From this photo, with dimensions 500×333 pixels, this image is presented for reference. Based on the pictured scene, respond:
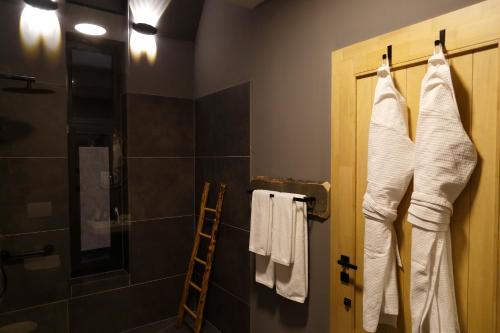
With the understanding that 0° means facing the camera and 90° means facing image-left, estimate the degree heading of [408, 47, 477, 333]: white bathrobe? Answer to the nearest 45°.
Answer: approximately 45°

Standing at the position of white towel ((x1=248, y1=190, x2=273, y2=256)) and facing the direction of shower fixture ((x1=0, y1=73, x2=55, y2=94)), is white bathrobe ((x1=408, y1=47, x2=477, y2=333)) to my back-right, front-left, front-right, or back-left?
back-left

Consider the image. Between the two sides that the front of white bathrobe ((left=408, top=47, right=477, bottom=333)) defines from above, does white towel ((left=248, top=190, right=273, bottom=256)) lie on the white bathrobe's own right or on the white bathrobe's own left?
on the white bathrobe's own right

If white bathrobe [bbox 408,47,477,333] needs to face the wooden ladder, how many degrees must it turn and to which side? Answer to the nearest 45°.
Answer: approximately 90° to its right

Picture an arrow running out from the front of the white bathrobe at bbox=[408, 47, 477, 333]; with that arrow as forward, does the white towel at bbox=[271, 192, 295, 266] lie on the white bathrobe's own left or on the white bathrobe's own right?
on the white bathrobe's own right

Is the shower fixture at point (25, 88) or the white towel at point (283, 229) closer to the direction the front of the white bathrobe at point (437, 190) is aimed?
the shower fixture

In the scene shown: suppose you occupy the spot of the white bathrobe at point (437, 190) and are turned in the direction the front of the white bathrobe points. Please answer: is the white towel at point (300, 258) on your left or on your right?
on your right

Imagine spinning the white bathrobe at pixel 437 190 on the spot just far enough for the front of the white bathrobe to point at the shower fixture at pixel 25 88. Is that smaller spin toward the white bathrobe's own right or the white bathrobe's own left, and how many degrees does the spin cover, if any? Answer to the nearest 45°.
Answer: approximately 45° to the white bathrobe's own right
